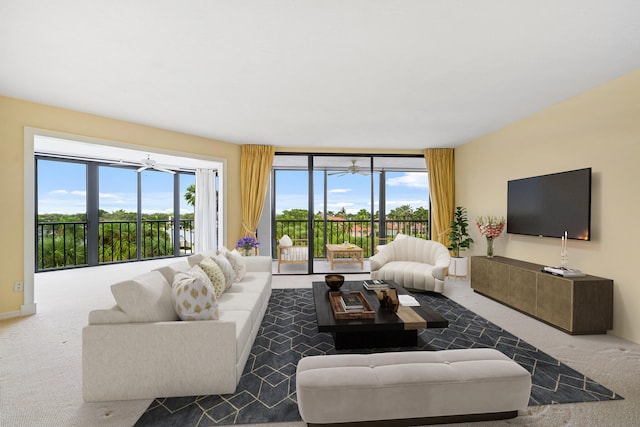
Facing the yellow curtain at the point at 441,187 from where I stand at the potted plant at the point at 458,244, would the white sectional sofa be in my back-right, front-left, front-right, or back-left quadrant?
back-left

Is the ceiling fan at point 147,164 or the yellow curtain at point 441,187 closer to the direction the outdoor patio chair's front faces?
the yellow curtain

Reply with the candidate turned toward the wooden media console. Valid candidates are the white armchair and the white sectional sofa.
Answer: the white sectional sofa

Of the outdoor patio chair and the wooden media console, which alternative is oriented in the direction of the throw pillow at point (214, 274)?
the wooden media console

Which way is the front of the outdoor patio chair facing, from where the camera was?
facing to the right of the viewer

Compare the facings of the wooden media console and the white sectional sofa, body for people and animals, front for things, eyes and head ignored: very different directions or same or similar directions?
very different directions

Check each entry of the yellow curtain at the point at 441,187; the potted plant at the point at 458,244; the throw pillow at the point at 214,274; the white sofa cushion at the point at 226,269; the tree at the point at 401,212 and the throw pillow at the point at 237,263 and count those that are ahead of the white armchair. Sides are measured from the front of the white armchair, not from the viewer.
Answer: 3

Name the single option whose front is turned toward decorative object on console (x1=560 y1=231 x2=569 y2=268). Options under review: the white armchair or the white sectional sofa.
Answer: the white sectional sofa

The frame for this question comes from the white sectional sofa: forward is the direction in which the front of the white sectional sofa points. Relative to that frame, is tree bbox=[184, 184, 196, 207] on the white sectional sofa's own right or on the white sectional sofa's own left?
on the white sectional sofa's own left

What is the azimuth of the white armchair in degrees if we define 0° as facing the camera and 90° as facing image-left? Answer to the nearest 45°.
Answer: approximately 45°
